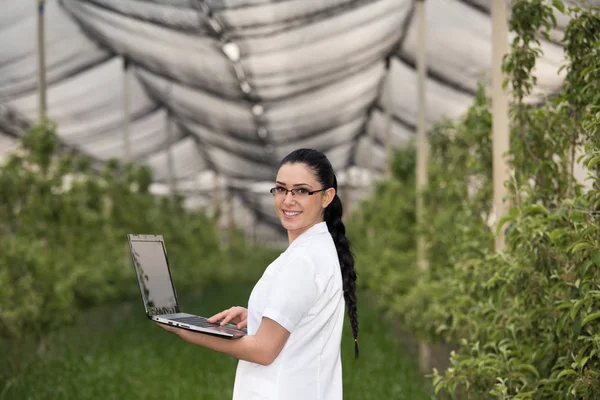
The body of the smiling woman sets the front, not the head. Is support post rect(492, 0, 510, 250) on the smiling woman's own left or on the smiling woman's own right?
on the smiling woman's own right

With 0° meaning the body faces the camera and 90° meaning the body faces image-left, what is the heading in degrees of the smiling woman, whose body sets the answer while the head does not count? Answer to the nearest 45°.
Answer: approximately 90°
